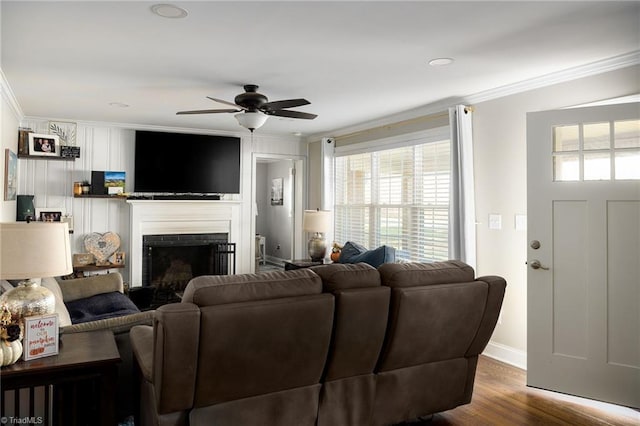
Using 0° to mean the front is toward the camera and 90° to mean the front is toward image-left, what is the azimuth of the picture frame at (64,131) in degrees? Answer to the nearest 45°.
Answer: approximately 0°

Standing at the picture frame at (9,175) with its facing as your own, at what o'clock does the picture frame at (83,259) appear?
the picture frame at (83,259) is roughly at 10 o'clock from the picture frame at (9,175).

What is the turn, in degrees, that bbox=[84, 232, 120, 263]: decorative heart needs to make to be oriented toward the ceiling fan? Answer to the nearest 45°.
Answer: approximately 45° to its left

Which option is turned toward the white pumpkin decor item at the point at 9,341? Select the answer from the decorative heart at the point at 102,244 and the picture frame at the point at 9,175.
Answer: the decorative heart

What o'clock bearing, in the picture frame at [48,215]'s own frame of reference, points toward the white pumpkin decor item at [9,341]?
The white pumpkin decor item is roughly at 12 o'clock from the picture frame.

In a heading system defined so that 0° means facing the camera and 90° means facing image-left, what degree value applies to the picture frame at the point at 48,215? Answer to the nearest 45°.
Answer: approximately 0°

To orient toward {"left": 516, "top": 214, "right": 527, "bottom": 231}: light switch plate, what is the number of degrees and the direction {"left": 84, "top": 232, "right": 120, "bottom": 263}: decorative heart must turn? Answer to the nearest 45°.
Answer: approximately 45° to its left
